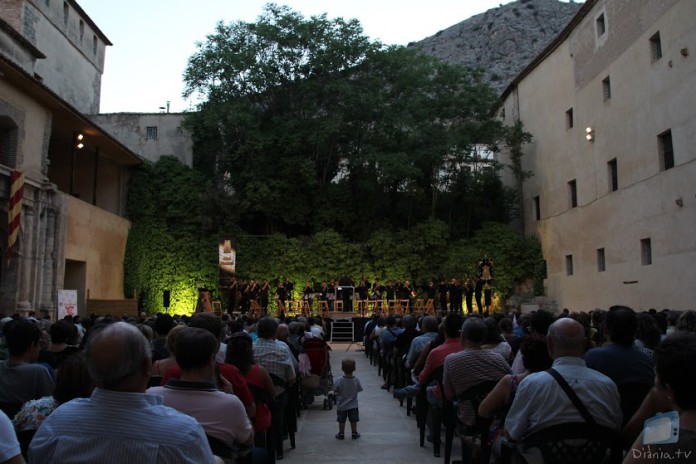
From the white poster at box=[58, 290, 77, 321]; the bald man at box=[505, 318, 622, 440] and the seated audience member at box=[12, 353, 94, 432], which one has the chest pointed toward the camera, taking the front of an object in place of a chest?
the white poster

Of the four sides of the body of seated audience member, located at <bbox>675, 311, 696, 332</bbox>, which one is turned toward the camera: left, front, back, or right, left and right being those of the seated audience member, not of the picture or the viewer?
back

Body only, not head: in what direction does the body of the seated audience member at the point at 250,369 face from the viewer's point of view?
away from the camera

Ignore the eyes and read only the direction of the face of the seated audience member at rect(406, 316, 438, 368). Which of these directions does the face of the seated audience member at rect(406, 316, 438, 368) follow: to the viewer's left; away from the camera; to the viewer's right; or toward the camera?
away from the camera

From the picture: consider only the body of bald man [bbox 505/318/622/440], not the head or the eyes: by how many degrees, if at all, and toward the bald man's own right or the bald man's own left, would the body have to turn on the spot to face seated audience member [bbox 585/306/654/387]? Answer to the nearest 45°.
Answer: approximately 45° to the bald man's own right

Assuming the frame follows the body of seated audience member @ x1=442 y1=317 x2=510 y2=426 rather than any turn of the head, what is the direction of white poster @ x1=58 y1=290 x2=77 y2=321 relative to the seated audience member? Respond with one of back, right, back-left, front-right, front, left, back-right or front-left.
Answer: front-left

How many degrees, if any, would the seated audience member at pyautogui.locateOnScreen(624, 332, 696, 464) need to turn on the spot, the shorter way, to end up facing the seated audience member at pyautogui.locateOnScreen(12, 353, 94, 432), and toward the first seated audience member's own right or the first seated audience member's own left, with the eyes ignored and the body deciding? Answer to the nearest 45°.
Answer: approximately 45° to the first seated audience member's own left

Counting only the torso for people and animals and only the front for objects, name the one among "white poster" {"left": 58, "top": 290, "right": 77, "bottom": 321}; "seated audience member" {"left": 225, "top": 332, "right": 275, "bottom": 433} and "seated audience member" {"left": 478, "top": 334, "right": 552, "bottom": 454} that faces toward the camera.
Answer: the white poster

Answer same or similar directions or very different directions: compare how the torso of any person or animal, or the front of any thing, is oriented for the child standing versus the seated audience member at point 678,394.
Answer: same or similar directions

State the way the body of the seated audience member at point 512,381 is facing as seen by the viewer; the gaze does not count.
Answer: away from the camera

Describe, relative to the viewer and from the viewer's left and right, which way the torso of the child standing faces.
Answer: facing away from the viewer

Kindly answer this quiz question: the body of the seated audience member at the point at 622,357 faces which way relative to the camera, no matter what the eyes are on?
away from the camera

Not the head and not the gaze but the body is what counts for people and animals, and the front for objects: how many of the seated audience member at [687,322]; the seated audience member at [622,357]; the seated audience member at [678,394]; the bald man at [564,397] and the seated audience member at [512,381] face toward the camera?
0

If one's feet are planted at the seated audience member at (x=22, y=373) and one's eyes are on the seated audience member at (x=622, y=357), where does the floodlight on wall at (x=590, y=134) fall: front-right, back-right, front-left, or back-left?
front-left

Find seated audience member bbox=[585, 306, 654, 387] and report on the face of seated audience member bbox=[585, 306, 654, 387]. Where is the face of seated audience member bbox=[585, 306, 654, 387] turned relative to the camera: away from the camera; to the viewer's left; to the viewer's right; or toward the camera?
away from the camera

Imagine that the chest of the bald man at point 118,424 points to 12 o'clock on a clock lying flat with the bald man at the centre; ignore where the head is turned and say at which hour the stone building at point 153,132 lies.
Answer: The stone building is roughly at 12 o'clock from the bald man.

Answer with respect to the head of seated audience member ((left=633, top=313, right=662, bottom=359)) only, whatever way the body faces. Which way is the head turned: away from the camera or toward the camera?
away from the camera

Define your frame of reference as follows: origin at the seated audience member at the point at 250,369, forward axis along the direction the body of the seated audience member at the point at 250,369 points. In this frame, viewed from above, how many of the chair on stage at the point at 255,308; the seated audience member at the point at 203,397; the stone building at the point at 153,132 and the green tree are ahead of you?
3

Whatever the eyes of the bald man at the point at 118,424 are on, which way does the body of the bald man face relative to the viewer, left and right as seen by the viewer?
facing away from the viewer

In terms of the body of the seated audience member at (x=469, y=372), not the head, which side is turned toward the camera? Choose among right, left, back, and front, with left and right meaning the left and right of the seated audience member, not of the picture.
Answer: back

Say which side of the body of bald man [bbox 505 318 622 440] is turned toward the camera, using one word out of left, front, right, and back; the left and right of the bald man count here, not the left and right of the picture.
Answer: back
